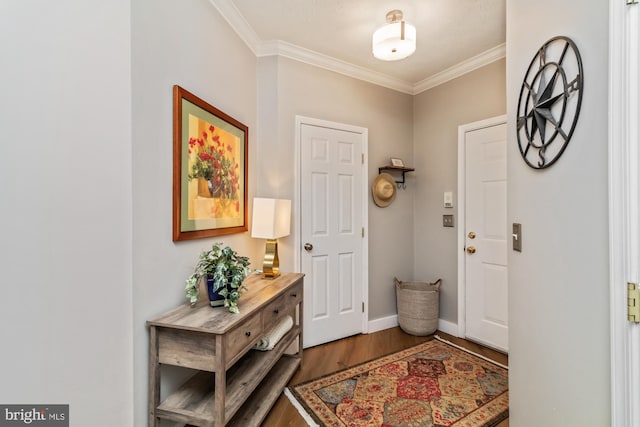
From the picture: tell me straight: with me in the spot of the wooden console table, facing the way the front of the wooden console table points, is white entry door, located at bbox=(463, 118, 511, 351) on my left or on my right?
on my left

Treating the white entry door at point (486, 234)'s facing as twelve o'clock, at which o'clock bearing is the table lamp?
The table lamp is roughly at 12 o'clock from the white entry door.

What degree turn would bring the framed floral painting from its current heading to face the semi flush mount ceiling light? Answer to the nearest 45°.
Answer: approximately 45° to its left

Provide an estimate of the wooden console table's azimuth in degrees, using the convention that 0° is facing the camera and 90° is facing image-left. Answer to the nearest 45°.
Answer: approximately 315°
